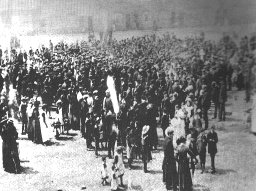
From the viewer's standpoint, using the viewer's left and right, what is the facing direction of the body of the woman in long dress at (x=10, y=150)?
facing away from the viewer

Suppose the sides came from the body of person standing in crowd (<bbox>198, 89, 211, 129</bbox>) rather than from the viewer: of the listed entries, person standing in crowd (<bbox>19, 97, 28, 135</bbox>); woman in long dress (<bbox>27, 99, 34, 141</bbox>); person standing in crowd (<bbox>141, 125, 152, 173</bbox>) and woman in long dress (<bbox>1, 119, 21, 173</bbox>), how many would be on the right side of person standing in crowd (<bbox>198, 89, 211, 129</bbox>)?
0

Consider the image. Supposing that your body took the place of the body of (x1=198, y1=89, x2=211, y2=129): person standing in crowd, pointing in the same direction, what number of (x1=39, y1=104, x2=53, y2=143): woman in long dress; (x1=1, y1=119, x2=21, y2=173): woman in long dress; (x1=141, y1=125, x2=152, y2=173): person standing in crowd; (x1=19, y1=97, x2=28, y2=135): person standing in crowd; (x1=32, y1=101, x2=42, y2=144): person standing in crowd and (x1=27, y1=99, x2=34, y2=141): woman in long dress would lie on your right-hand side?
0

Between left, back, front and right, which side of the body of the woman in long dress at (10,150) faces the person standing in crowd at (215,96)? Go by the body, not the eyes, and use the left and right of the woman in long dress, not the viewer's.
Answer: right

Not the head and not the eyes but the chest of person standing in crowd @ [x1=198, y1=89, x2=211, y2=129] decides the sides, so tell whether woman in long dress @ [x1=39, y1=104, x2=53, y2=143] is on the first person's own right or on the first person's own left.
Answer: on the first person's own left

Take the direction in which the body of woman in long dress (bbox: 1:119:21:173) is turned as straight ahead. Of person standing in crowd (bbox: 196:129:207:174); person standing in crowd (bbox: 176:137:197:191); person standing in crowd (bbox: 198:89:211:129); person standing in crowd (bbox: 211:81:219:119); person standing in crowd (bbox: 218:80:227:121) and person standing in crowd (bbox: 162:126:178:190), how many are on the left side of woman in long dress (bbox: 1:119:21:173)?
0

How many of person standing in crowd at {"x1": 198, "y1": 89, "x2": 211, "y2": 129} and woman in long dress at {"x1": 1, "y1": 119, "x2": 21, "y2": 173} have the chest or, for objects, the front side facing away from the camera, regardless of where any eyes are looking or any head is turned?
2

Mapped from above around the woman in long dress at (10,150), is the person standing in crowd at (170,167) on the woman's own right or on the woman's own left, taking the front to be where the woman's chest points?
on the woman's own right

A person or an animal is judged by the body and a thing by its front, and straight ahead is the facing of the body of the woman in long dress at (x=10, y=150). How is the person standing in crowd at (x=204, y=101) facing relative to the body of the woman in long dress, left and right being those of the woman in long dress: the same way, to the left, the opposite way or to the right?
the same way

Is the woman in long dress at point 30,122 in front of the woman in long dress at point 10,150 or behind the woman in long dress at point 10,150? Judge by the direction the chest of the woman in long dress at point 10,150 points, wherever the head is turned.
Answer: in front
